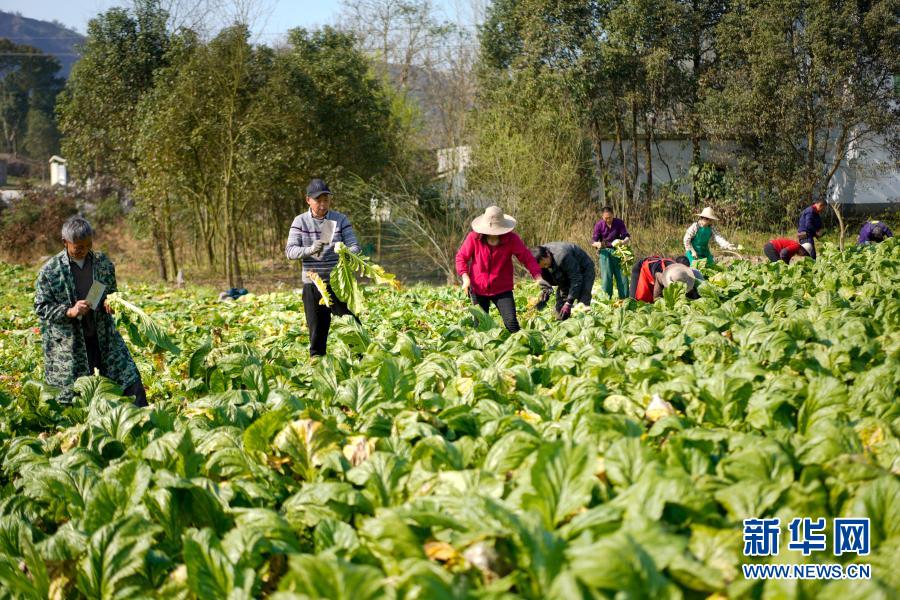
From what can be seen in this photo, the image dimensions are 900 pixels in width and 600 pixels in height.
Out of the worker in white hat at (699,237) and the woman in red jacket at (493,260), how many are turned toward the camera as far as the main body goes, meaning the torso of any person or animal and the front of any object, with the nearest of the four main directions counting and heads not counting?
2

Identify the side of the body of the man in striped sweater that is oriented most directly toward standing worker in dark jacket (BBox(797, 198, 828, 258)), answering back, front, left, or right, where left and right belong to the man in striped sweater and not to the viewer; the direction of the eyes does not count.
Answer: left

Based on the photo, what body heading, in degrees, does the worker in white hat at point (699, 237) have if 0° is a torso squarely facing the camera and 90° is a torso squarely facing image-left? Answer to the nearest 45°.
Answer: approximately 0°

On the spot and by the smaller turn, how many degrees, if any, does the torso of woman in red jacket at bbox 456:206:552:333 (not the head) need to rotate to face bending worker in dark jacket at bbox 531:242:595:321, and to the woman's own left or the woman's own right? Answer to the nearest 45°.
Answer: approximately 135° to the woman's own left

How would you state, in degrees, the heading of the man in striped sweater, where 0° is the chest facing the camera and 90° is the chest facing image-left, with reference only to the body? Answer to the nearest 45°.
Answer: approximately 315°

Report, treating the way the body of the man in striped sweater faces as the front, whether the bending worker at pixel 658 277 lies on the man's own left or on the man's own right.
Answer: on the man's own left
